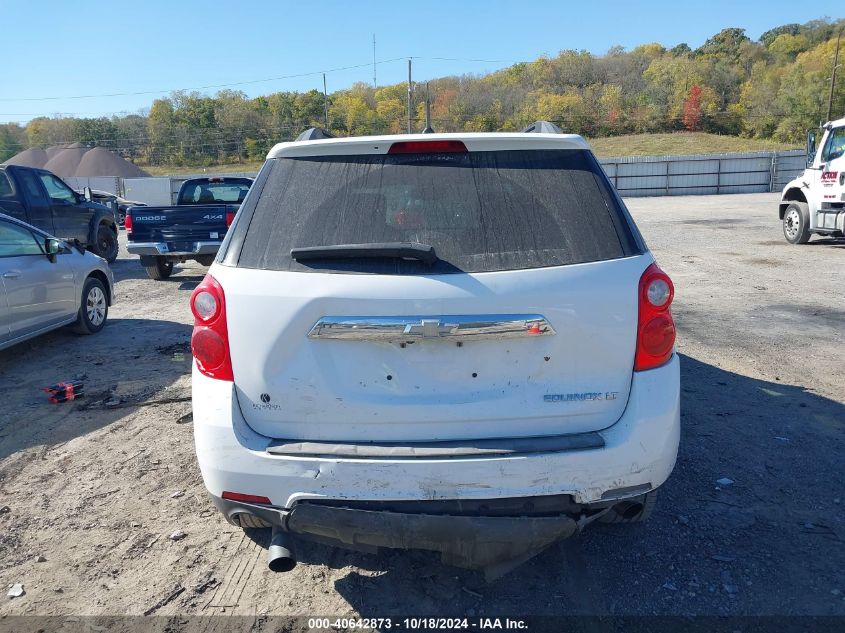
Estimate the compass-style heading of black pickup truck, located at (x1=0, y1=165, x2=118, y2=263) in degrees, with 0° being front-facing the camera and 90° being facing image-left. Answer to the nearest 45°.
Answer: approximately 225°

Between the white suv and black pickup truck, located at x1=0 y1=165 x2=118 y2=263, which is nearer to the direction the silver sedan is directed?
the black pickup truck

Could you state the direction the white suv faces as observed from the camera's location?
facing away from the viewer

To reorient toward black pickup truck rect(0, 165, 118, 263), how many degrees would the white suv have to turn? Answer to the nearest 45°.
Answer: approximately 45° to its left
